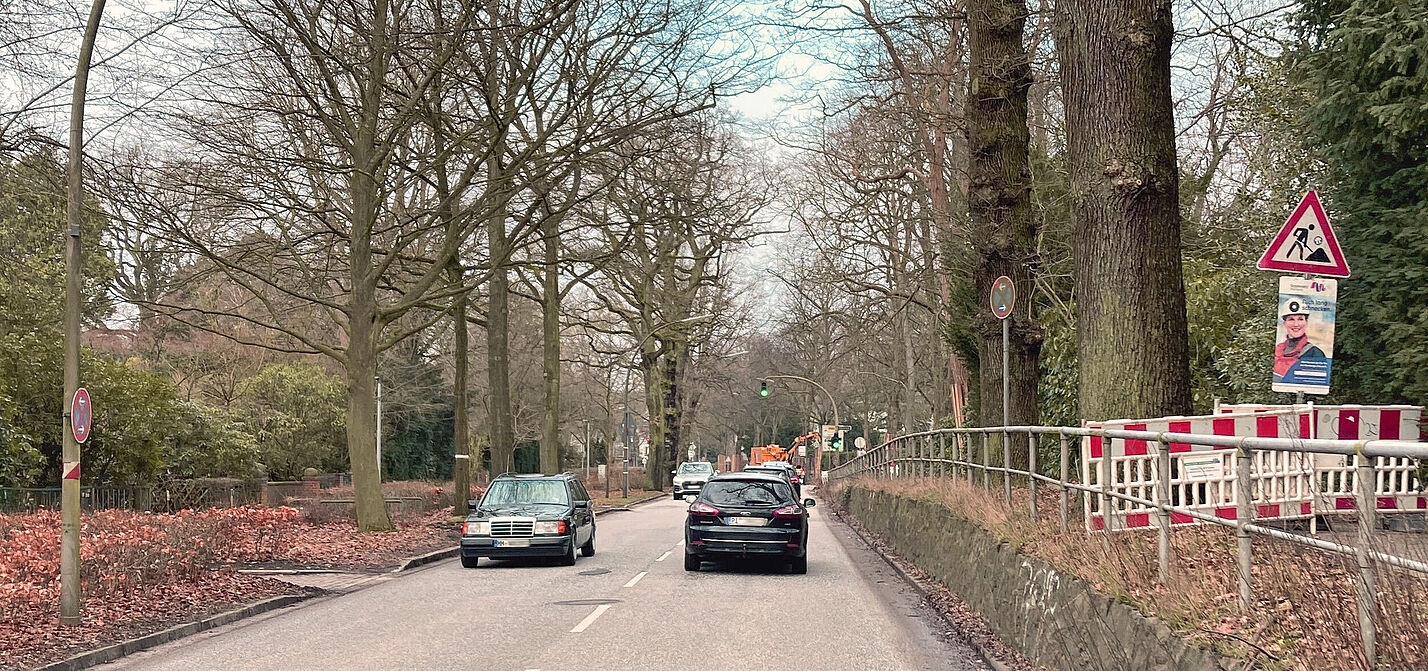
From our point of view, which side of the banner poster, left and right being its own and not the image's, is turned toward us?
front

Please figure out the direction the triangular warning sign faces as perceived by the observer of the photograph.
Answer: facing the viewer

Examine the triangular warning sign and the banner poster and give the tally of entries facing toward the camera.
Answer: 2

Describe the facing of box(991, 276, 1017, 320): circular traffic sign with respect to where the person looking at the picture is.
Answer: facing the viewer and to the left of the viewer

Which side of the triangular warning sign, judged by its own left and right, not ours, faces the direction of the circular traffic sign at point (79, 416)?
right

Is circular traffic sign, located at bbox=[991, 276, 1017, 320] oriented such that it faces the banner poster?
no

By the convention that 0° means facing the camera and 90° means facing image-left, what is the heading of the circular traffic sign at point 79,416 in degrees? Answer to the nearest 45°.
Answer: approximately 315°

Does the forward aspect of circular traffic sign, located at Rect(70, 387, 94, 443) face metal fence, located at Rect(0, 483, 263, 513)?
no
